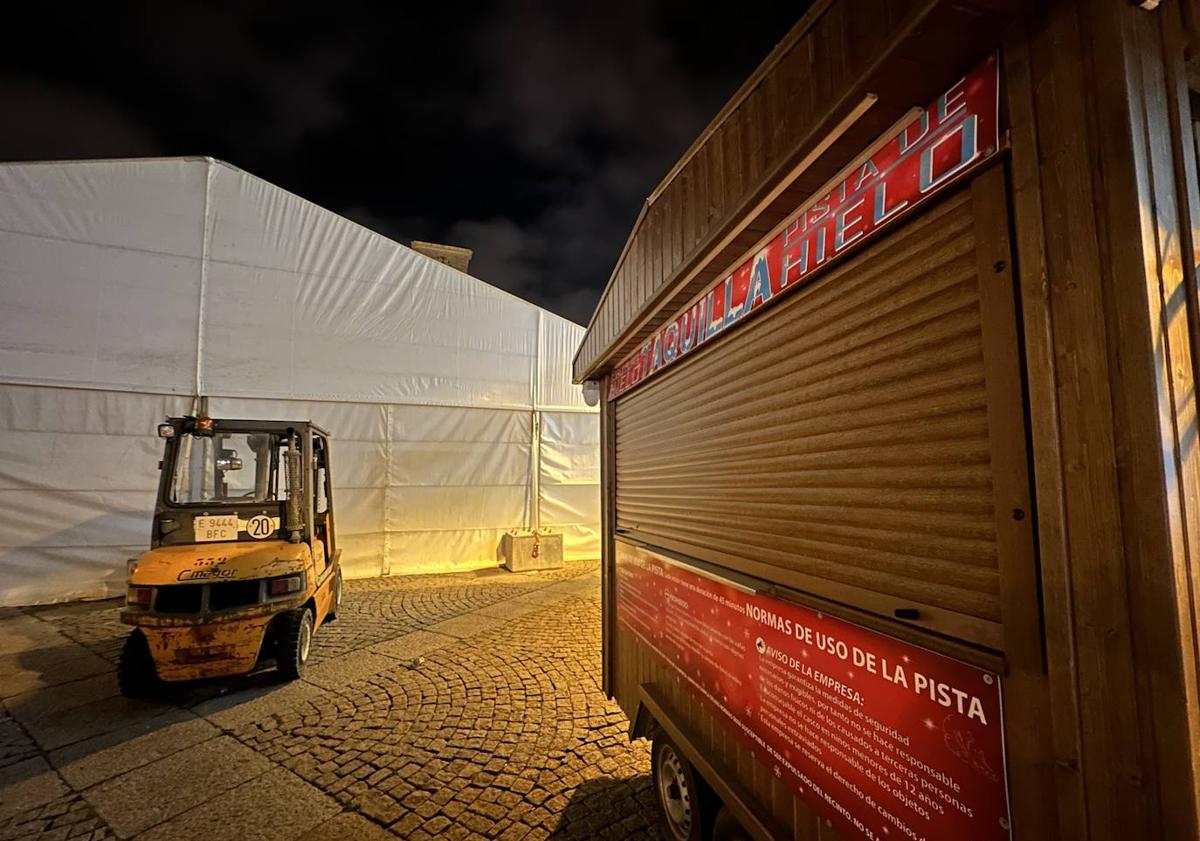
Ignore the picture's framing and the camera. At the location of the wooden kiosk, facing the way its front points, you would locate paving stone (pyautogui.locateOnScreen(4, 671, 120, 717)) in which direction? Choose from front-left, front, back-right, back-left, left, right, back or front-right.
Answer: front-right

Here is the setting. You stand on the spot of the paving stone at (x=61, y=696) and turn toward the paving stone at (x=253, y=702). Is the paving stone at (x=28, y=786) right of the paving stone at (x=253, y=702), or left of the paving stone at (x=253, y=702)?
right

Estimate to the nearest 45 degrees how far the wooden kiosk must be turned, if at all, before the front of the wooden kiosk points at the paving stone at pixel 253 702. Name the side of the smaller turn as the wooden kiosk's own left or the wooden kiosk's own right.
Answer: approximately 45° to the wooden kiosk's own right

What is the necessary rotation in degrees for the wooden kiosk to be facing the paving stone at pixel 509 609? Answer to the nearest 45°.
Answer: approximately 90° to its right

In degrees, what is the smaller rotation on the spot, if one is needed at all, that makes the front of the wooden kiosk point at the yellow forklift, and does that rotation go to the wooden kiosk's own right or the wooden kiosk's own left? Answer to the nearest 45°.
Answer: approximately 45° to the wooden kiosk's own right

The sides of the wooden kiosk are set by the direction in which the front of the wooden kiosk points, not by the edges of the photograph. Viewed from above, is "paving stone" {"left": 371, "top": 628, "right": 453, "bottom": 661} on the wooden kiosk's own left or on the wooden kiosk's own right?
on the wooden kiosk's own right

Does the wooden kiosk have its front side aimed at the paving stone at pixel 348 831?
no

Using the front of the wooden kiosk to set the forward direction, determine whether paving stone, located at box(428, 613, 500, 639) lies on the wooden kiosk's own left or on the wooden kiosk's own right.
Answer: on the wooden kiosk's own right

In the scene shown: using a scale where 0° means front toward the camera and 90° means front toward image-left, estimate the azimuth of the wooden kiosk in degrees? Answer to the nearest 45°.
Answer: approximately 45°

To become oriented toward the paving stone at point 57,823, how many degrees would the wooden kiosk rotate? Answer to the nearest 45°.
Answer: approximately 45° to its right
